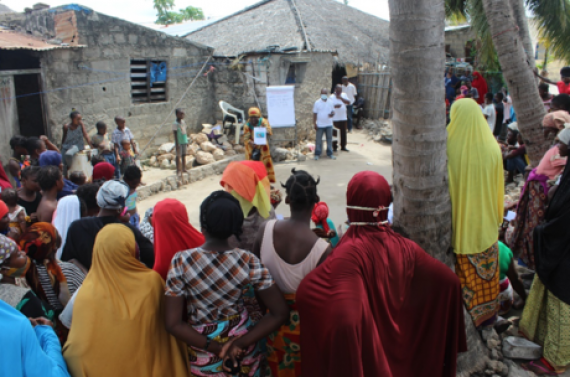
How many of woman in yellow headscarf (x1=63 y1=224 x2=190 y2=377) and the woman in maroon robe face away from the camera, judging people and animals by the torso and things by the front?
2

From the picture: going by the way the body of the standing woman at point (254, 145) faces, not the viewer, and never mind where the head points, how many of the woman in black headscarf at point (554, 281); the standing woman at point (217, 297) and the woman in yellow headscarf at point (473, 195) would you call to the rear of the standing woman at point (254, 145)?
0

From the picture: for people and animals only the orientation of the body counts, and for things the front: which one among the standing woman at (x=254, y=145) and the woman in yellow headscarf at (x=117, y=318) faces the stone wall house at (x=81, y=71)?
the woman in yellow headscarf

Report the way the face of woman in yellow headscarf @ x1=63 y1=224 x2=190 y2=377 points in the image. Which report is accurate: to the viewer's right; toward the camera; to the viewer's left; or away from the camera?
away from the camera

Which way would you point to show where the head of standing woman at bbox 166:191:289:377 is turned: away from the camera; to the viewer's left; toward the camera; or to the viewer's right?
away from the camera

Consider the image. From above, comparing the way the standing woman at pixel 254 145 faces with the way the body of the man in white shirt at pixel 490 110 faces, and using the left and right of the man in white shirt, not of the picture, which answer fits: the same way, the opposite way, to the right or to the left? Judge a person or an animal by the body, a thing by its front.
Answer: to the left

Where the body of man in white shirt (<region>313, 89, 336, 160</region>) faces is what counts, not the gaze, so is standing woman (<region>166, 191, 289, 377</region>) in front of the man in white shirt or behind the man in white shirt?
in front

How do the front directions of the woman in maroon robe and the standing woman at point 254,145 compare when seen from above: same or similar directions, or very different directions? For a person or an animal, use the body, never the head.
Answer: very different directions

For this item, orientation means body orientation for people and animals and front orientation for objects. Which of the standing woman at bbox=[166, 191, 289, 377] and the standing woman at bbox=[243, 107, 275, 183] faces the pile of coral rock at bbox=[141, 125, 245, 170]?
the standing woman at bbox=[166, 191, 289, 377]

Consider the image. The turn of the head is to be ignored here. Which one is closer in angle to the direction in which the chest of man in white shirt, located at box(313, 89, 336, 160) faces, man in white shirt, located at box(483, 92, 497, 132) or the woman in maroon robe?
the woman in maroon robe

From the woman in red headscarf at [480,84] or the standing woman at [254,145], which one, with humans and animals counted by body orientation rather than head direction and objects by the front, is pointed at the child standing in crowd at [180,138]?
the woman in red headscarf

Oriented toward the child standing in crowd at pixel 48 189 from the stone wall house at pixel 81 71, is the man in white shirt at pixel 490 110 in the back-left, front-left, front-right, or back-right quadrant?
front-left

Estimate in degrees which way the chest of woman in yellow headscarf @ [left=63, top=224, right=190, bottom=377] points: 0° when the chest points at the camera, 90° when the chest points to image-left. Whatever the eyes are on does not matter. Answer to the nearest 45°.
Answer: approximately 180°

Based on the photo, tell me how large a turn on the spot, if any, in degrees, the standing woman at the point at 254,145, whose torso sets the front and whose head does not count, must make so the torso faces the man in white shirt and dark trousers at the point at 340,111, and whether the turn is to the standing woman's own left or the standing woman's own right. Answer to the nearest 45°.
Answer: approximately 135° to the standing woman's own left

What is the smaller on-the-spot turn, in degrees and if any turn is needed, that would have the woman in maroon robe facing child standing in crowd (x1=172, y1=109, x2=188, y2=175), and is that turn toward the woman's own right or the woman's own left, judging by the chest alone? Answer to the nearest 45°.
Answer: approximately 45° to the woman's own left

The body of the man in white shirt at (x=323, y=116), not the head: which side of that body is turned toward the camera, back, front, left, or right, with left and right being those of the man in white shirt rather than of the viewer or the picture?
front

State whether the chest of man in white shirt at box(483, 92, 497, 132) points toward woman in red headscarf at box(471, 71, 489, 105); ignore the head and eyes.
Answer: no

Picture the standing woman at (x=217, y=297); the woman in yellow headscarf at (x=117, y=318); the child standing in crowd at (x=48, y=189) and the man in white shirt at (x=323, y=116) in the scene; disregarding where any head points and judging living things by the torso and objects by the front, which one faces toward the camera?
the man in white shirt

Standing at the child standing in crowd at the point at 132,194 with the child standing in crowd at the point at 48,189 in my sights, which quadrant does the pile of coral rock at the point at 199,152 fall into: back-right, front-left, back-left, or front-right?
back-right

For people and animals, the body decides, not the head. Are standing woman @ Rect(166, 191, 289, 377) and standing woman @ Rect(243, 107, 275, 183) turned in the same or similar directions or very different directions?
very different directions

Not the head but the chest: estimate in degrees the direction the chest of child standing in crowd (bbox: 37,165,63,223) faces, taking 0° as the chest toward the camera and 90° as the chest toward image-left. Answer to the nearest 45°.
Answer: approximately 225°

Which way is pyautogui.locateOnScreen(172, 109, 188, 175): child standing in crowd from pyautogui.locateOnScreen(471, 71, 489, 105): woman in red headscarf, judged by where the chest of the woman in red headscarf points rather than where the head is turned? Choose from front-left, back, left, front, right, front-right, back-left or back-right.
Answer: front

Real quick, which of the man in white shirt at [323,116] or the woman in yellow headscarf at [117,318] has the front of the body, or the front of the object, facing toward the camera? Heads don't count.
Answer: the man in white shirt
